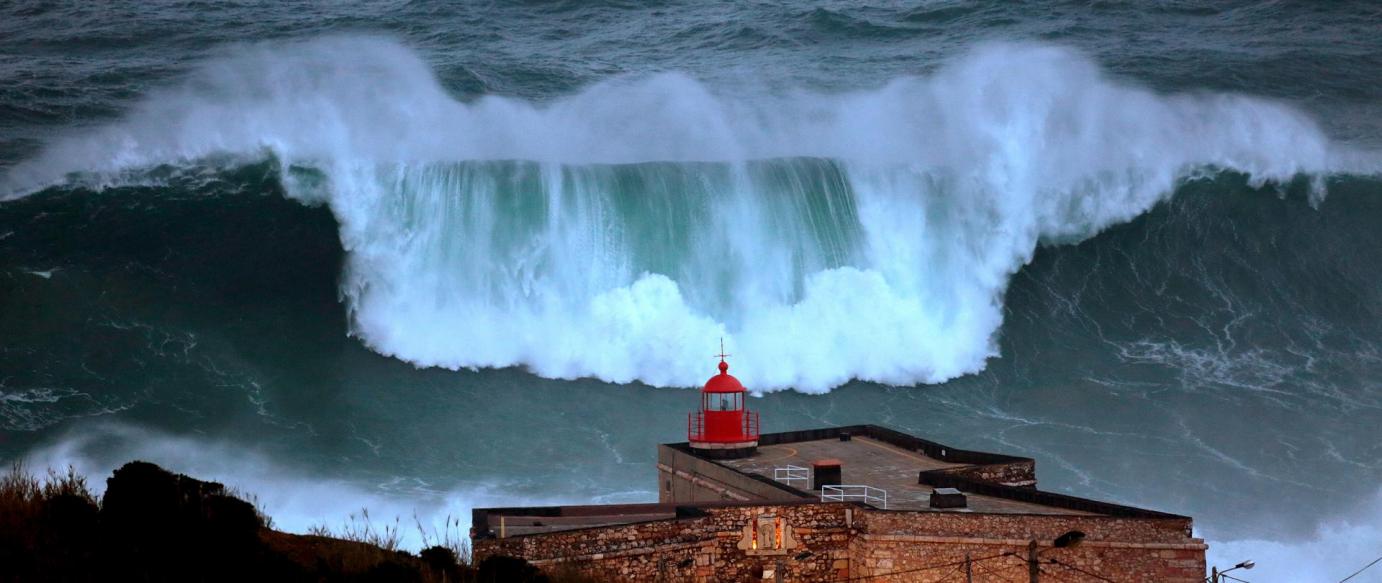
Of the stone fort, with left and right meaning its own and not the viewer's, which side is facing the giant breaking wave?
back

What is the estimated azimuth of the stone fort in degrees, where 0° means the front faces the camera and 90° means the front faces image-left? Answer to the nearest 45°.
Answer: approximately 0°
